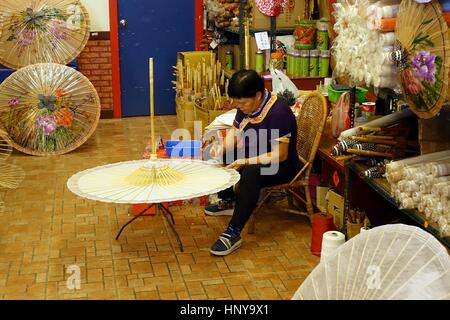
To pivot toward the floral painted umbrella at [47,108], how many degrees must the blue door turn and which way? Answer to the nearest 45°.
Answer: approximately 45° to its right

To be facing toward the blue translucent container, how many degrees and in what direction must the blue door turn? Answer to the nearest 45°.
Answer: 0° — it already faces it

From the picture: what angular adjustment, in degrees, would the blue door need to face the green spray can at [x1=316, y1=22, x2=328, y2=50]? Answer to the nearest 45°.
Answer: approximately 45° to its left

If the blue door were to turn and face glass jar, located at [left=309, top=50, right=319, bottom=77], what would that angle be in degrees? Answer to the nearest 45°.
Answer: approximately 45° to its left
